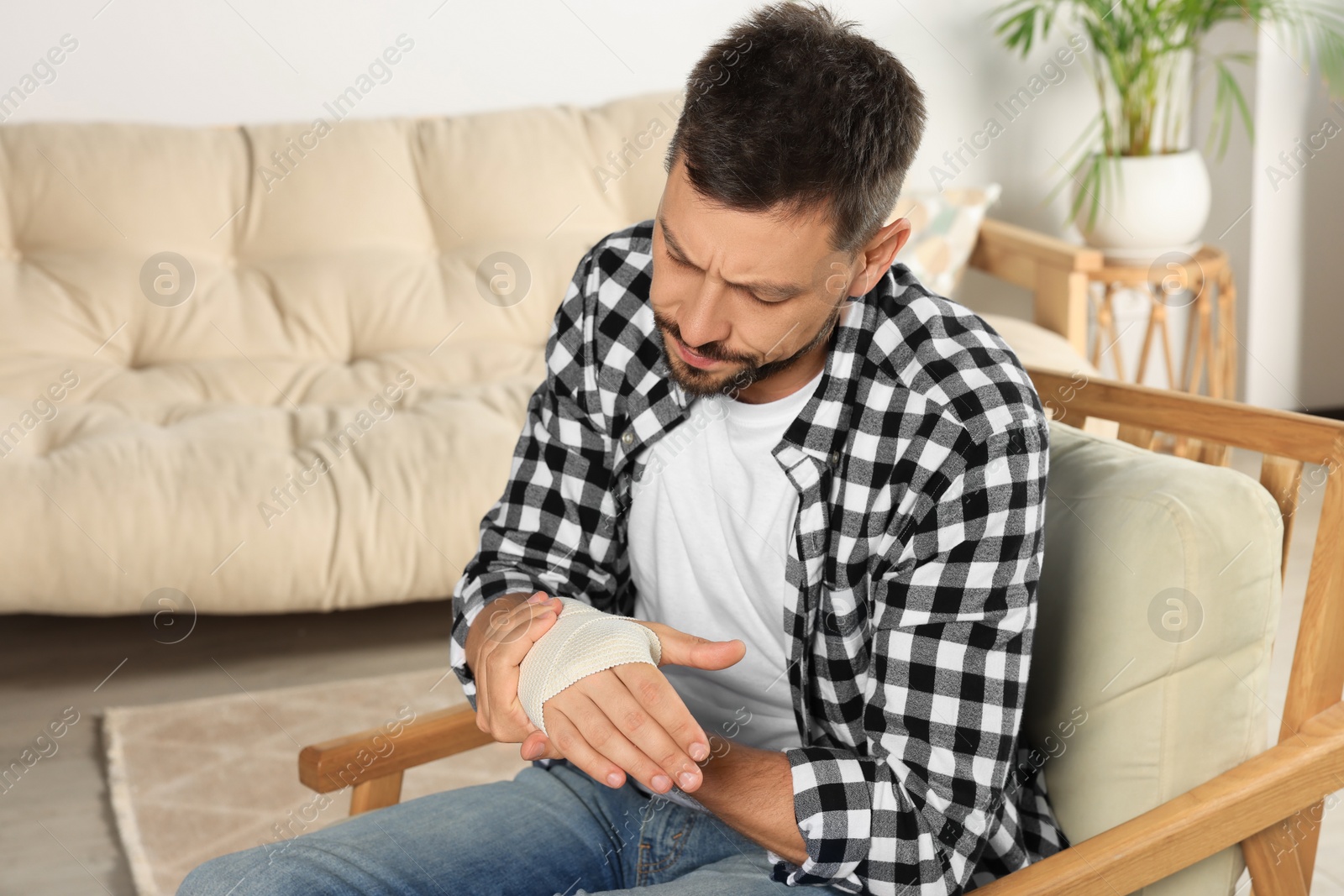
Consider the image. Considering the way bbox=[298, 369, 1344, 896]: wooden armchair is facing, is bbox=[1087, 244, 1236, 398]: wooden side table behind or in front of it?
behind

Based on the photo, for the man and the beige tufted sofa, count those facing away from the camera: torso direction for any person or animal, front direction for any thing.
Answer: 0

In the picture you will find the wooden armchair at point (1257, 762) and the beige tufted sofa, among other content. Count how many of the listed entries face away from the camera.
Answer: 0

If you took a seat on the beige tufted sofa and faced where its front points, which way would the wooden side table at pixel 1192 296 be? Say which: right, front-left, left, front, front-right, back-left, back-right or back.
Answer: left

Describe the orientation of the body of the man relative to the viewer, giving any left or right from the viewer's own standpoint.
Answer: facing the viewer and to the left of the viewer

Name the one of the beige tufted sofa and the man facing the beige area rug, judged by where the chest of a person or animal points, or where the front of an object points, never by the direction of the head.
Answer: the beige tufted sofa

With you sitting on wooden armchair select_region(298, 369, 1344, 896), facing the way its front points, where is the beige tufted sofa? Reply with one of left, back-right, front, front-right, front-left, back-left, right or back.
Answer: right

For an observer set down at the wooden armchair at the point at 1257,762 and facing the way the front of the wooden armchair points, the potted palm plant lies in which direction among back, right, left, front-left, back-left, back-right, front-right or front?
back-right

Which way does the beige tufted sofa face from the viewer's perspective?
toward the camera

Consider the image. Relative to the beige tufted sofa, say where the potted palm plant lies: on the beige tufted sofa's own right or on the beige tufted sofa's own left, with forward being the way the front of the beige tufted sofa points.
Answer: on the beige tufted sofa's own left
